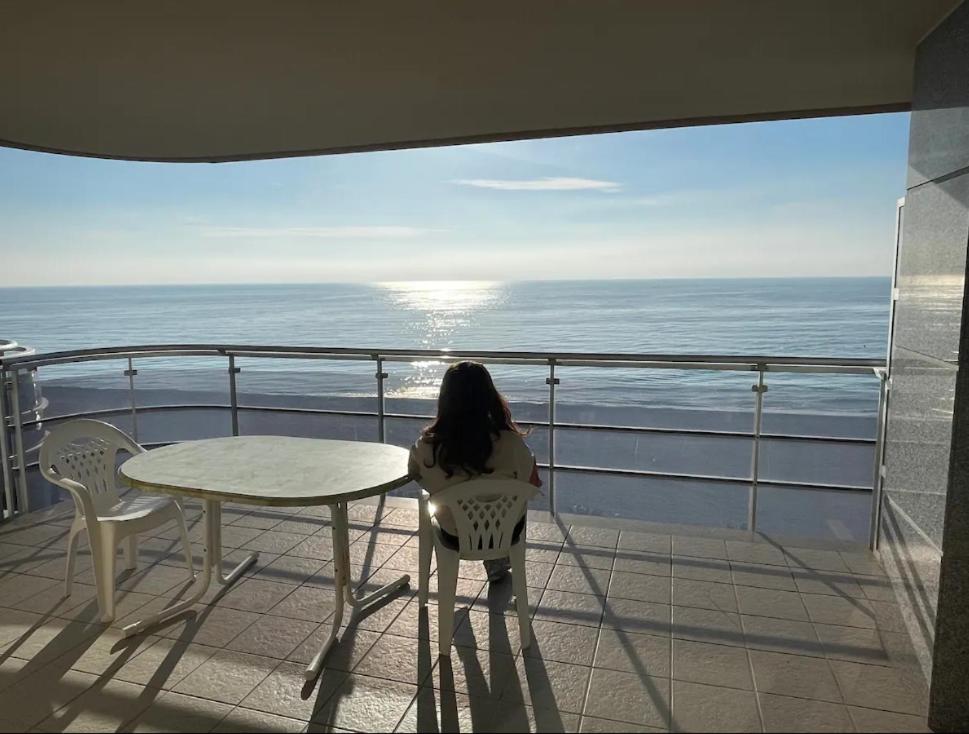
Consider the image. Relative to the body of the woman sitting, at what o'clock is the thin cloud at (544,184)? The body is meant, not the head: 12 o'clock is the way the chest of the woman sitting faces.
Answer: The thin cloud is roughly at 12 o'clock from the woman sitting.

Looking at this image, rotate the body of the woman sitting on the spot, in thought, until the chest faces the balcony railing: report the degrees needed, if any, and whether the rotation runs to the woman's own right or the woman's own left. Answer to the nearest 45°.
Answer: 0° — they already face it

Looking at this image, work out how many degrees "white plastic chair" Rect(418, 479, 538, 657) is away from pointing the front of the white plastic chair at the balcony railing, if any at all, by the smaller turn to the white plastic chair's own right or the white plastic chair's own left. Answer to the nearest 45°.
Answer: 0° — it already faces it

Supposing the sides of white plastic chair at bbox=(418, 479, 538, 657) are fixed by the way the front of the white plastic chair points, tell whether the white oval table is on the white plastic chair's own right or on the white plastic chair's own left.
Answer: on the white plastic chair's own left

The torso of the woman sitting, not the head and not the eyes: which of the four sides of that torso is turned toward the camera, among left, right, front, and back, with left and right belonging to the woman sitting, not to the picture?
back

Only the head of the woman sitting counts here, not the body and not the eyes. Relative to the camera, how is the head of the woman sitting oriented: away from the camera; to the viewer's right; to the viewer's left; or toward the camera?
away from the camera

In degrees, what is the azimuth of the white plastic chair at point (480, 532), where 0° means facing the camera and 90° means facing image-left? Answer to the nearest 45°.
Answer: approximately 180°
